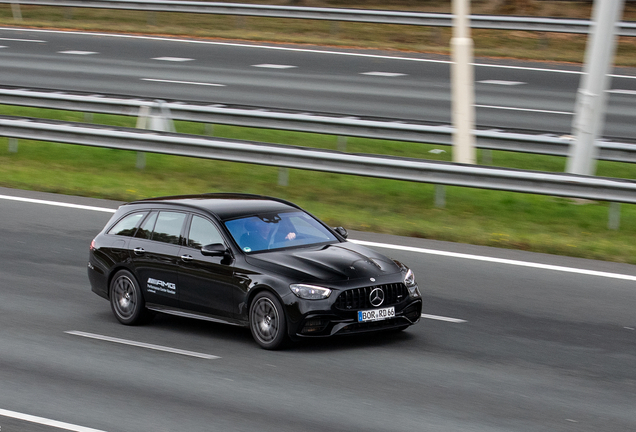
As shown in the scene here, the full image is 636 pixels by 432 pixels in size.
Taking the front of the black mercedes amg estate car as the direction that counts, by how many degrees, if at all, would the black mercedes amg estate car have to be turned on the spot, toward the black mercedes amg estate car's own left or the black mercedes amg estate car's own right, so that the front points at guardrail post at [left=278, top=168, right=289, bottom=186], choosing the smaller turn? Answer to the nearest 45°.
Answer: approximately 135° to the black mercedes amg estate car's own left

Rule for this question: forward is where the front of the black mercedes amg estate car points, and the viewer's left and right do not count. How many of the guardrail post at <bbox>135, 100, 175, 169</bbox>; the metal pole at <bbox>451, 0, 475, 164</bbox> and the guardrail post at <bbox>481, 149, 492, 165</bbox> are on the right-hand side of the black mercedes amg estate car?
0

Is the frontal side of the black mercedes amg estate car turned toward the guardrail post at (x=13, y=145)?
no

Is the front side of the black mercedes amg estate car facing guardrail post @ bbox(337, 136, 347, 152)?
no

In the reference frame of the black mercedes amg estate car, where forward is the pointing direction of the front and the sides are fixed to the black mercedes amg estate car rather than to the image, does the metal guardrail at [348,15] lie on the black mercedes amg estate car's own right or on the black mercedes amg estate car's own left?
on the black mercedes amg estate car's own left

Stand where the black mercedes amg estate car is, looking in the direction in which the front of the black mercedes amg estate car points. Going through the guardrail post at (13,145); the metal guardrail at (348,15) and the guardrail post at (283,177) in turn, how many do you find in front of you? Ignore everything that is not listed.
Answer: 0

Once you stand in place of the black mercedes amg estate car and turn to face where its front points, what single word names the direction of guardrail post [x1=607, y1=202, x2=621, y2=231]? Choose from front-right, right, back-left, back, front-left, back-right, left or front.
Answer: left

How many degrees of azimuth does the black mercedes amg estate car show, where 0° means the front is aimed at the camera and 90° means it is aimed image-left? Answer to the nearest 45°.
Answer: approximately 315°

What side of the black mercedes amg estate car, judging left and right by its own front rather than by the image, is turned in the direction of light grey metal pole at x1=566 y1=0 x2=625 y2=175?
left

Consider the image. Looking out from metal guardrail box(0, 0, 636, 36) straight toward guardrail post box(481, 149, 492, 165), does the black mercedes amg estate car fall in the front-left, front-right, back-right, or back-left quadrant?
front-right

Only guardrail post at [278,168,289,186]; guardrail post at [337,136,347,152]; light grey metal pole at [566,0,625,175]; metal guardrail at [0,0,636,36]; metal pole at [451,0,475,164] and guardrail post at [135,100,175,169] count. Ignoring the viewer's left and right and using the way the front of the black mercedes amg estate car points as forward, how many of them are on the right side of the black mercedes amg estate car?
0

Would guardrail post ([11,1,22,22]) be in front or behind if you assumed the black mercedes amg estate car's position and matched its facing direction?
behind

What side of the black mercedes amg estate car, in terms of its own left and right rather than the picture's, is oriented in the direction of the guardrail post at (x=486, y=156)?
left

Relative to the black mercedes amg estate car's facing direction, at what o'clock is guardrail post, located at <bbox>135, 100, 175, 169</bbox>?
The guardrail post is roughly at 7 o'clock from the black mercedes amg estate car.

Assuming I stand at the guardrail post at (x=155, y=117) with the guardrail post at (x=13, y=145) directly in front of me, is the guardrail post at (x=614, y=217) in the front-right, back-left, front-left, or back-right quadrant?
back-left

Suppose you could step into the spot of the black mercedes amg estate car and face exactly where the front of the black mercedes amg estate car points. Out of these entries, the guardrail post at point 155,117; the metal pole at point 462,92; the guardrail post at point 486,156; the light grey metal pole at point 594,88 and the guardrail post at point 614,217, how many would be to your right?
0

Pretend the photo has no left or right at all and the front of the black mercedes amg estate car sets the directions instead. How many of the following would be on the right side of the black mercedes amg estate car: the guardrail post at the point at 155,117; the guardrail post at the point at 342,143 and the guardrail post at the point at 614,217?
0

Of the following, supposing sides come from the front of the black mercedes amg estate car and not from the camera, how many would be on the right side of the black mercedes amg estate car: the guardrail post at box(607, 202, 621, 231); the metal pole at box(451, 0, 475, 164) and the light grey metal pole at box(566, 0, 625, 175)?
0
